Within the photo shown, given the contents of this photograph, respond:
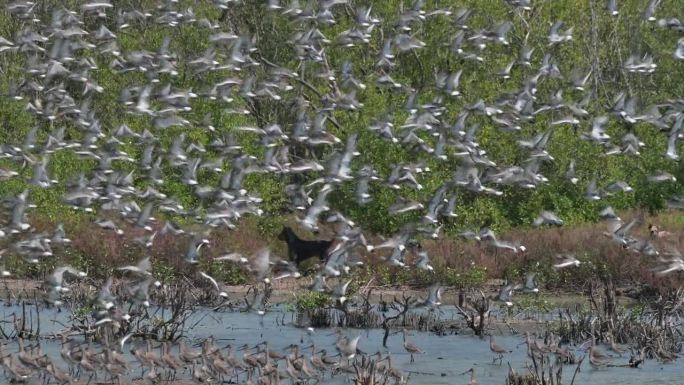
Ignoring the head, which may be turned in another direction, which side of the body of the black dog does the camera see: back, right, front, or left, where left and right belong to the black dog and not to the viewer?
left
